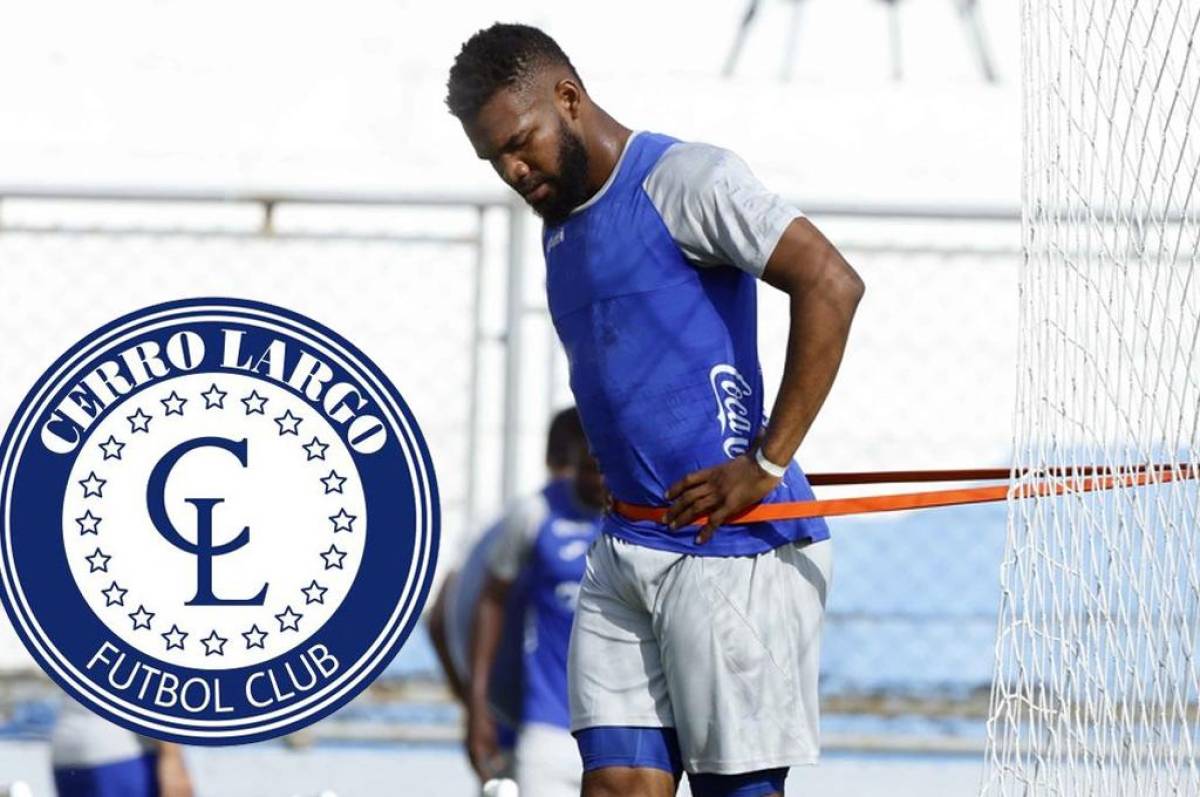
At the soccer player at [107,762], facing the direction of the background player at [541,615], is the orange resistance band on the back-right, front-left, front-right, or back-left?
front-right

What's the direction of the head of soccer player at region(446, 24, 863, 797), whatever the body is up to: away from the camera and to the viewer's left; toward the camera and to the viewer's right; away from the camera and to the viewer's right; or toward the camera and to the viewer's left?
toward the camera and to the viewer's left

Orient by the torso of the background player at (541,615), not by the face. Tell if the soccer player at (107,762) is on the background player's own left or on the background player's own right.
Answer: on the background player's own right

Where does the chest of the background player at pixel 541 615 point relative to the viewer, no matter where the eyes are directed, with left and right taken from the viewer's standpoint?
facing the viewer and to the right of the viewer
